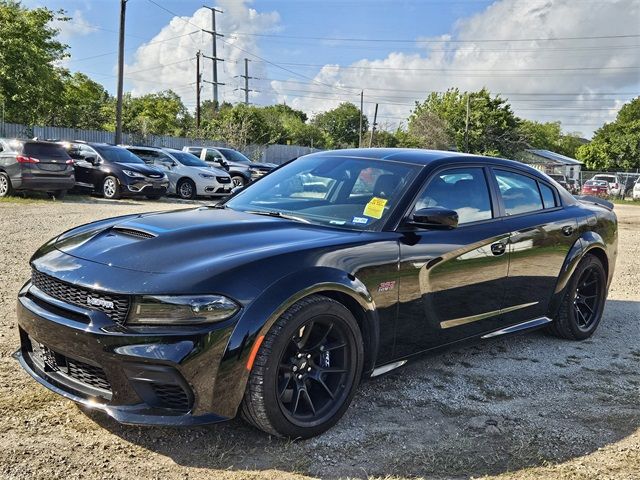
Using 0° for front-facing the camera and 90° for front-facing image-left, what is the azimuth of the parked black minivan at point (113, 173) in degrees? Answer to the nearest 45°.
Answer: approximately 315°

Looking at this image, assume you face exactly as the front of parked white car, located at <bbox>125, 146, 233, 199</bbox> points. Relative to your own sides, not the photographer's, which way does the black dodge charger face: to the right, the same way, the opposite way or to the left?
to the right

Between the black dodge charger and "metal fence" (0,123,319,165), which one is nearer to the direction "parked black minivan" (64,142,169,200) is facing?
the black dodge charger

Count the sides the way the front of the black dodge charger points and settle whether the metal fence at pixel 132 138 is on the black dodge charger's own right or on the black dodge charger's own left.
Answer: on the black dodge charger's own right

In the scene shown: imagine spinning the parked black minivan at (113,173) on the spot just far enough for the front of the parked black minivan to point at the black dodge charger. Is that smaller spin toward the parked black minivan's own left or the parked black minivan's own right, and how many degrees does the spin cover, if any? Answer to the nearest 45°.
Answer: approximately 45° to the parked black minivan's own right

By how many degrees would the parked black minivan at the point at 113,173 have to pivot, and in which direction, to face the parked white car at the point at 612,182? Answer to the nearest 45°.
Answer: approximately 90° to its left

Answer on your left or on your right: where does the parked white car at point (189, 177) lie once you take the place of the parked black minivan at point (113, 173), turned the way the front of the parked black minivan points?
on your left

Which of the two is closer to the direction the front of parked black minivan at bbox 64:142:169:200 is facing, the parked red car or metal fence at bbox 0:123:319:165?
the parked red car

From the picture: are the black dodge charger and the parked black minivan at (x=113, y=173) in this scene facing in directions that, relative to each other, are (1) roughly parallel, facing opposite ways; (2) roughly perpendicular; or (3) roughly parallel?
roughly perpendicular

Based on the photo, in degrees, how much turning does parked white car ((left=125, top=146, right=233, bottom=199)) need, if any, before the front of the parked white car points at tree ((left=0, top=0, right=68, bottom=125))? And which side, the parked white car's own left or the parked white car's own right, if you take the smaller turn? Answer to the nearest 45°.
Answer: approximately 180°
